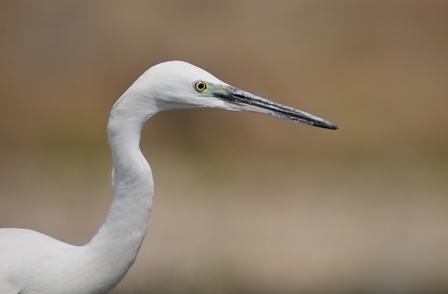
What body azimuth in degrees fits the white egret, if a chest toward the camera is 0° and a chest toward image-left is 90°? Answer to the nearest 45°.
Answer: approximately 270°
